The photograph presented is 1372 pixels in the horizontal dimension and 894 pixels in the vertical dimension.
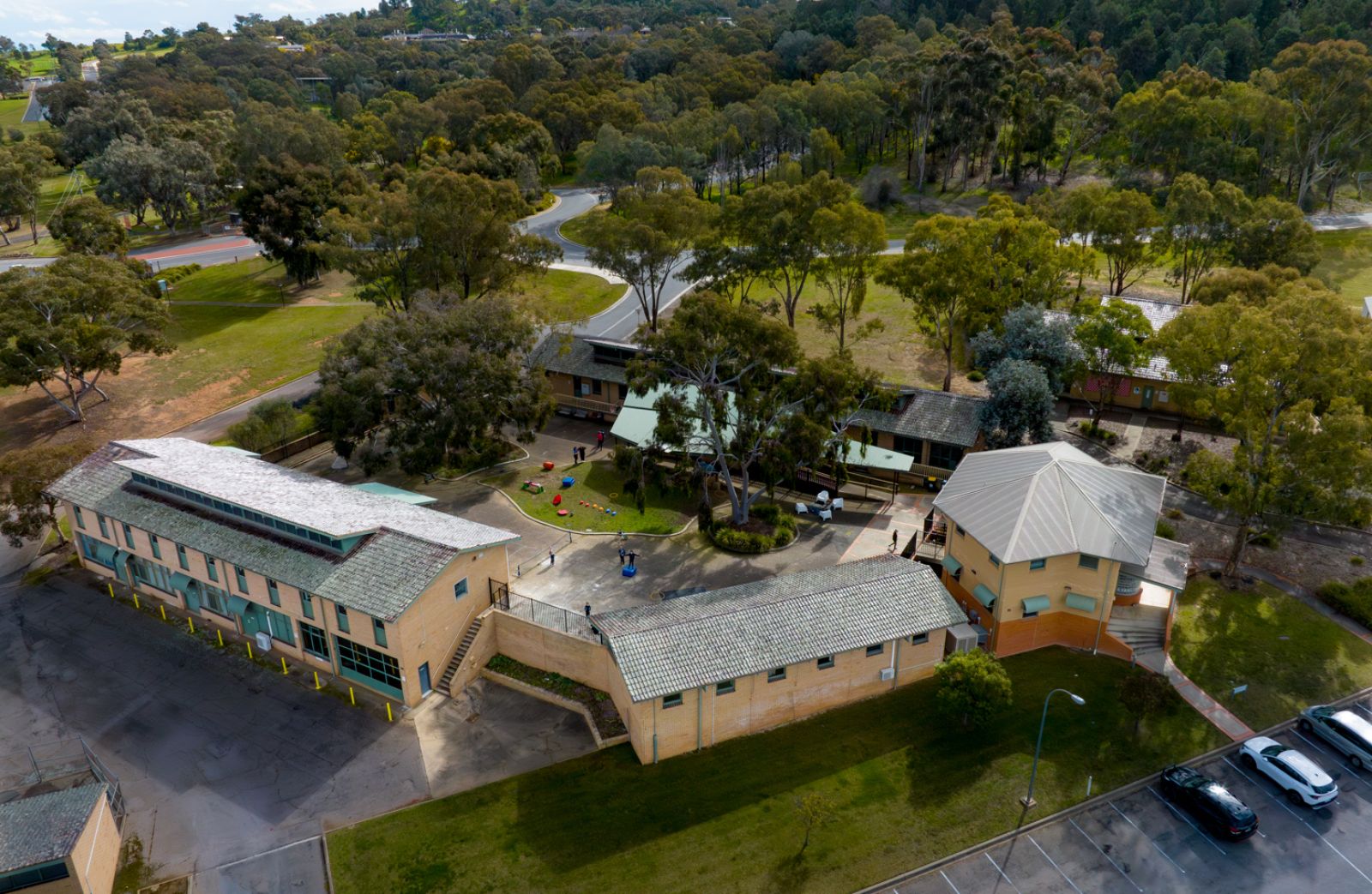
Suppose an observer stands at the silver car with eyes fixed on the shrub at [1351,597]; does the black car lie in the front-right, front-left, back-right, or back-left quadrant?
back-left

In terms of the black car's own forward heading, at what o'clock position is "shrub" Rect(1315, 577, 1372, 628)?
The shrub is roughly at 2 o'clock from the black car.

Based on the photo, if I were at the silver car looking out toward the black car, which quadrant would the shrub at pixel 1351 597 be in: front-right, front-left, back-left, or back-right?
back-right

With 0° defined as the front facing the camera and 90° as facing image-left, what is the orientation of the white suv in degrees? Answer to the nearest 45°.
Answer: approximately 135°

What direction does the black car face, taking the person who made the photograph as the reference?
facing away from the viewer and to the left of the viewer

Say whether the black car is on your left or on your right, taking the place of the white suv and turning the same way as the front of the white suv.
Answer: on your left

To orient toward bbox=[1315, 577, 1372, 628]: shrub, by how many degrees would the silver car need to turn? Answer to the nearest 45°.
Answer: approximately 45° to its right

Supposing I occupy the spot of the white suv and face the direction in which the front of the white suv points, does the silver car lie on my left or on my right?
on my right

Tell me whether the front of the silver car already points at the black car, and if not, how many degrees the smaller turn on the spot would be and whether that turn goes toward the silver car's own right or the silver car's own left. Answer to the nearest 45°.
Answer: approximately 90° to the silver car's own left

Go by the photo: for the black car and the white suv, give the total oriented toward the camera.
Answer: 0

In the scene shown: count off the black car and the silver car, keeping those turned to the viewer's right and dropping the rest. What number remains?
0

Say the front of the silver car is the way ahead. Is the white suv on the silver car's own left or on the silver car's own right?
on the silver car's own left

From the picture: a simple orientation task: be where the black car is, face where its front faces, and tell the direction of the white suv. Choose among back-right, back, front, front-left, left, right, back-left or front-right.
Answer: right
